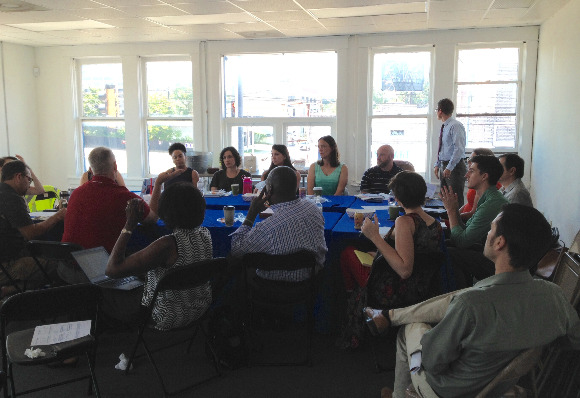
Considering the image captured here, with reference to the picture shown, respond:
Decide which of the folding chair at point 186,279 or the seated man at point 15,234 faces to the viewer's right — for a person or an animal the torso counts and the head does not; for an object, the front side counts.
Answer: the seated man

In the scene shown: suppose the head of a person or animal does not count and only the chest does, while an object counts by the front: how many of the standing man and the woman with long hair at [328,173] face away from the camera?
0

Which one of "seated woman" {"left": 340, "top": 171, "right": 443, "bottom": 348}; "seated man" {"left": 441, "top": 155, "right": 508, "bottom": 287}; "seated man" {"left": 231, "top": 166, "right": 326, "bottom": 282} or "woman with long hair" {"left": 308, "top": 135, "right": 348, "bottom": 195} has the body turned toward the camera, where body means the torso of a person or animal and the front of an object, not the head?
the woman with long hair

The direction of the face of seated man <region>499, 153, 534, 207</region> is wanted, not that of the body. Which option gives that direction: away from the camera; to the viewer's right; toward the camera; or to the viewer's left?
to the viewer's left

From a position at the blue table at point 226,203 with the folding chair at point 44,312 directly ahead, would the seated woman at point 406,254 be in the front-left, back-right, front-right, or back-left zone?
front-left

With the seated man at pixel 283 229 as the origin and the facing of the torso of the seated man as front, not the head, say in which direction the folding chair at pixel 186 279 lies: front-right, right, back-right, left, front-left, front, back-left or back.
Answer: back-left

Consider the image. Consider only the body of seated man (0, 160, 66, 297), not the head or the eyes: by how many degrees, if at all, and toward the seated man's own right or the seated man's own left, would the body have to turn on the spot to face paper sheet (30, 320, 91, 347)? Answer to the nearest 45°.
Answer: approximately 90° to the seated man's own right

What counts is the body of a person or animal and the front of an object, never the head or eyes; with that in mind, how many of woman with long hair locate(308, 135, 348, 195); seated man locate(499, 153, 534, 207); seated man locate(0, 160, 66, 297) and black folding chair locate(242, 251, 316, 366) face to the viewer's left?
1

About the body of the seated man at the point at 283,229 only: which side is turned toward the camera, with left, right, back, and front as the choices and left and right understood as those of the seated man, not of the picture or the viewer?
back

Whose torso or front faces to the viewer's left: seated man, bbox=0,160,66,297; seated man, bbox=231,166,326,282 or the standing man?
the standing man

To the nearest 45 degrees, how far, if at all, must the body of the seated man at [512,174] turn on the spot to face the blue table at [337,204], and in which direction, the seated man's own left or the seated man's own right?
0° — they already face it

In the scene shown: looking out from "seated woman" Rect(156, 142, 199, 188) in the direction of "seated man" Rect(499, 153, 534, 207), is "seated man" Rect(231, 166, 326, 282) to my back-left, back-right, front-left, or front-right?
front-right

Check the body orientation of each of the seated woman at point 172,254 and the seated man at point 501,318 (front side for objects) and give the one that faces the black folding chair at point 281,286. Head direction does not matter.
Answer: the seated man

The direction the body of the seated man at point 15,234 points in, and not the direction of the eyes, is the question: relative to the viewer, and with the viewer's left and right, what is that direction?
facing to the right of the viewer

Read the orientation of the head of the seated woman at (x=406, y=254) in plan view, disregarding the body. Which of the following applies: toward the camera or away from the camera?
away from the camera

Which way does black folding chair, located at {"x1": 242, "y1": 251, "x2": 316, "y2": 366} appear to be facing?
away from the camera

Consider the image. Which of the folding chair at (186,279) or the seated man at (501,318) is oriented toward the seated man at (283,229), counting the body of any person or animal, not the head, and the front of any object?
the seated man at (501,318)

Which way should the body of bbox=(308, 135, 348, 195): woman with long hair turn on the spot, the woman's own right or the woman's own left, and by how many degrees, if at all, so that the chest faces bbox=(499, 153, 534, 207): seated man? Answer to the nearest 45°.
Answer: approximately 45° to the woman's own left

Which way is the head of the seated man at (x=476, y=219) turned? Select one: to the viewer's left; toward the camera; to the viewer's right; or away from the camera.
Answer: to the viewer's left

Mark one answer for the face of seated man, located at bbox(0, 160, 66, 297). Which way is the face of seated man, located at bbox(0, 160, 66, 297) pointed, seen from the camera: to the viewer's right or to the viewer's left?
to the viewer's right

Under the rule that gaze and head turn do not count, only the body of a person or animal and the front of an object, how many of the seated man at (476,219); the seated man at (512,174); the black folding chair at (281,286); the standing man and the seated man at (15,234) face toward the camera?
0

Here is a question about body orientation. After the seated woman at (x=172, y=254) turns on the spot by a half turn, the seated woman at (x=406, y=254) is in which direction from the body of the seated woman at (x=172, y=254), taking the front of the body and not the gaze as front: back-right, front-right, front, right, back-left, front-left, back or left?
front-left
